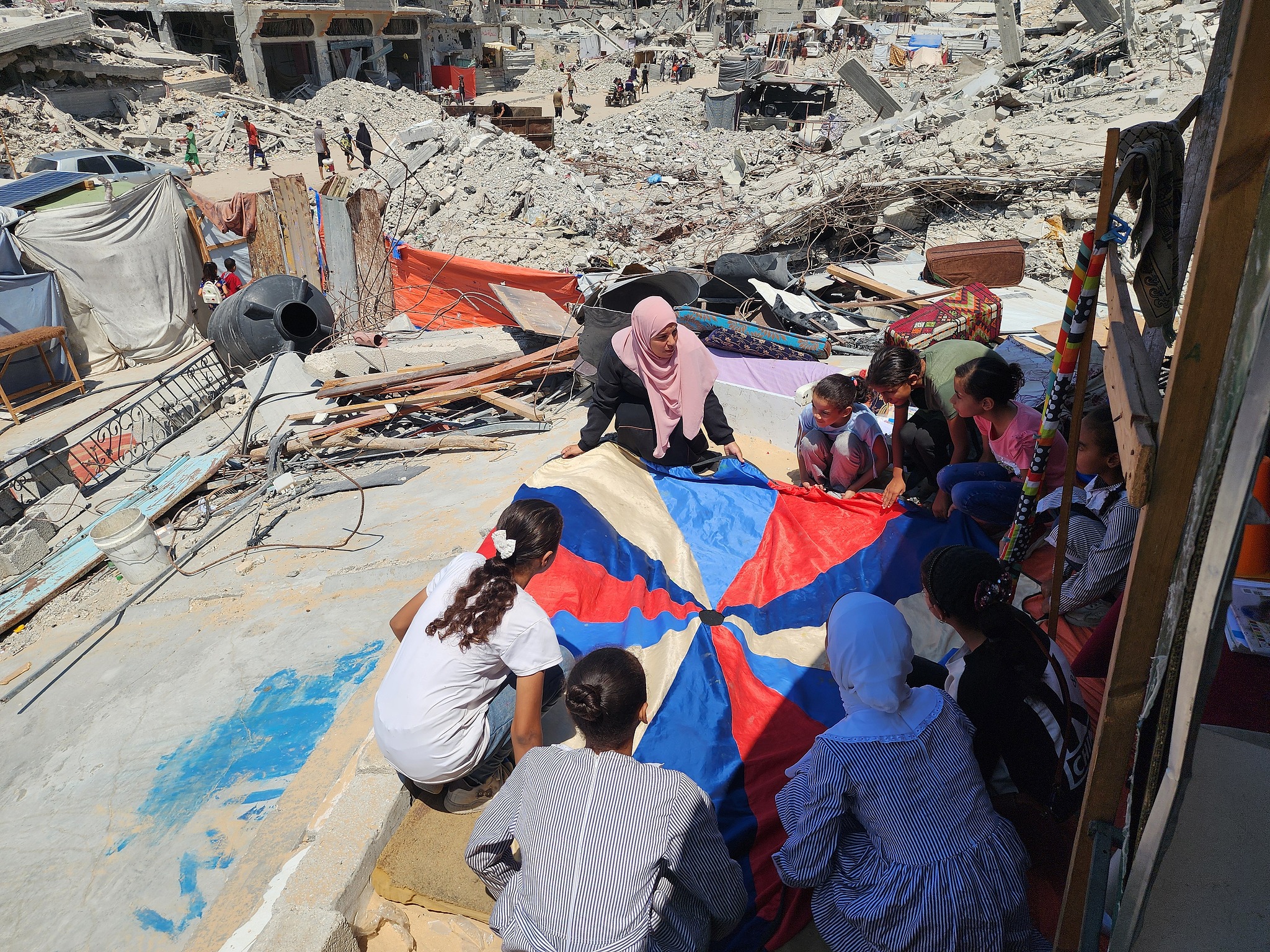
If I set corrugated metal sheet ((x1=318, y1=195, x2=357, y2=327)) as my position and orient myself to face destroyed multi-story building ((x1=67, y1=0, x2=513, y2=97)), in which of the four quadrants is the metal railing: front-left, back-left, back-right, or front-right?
back-left

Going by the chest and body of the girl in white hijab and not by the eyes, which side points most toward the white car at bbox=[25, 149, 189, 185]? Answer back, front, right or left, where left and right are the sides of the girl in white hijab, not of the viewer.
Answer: front

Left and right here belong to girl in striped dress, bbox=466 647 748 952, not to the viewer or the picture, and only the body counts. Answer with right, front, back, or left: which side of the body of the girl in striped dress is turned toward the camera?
back

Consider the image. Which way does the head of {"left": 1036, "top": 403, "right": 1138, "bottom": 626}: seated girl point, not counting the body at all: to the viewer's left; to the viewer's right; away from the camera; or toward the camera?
to the viewer's left

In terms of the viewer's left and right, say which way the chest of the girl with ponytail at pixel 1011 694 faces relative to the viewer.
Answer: facing away from the viewer and to the left of the viewer

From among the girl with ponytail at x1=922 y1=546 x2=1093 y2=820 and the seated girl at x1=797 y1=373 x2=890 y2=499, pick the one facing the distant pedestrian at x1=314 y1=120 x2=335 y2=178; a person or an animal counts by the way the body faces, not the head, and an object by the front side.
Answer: the girl with ponytail

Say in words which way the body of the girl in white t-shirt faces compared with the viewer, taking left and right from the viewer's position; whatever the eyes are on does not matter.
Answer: facing away from the viewer and to the right of the viewer

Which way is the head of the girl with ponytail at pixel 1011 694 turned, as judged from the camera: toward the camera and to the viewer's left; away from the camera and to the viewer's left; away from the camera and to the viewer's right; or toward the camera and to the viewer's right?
away from the camera and to the viewer's left

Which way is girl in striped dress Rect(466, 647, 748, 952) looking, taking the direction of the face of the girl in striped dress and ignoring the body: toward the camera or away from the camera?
away from the camera
